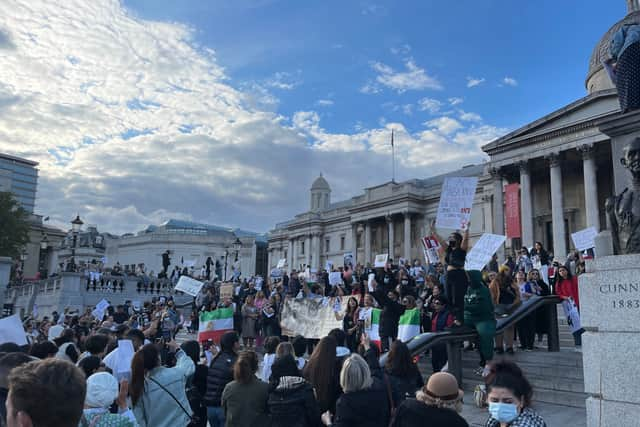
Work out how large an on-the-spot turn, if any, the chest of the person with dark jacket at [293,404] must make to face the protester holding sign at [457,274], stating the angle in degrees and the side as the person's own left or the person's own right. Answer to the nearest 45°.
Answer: approximately 45° to the person's own right

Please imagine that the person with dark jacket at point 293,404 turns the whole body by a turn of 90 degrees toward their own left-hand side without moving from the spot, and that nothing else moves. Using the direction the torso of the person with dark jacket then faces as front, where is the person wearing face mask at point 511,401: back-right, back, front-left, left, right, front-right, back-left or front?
back-left

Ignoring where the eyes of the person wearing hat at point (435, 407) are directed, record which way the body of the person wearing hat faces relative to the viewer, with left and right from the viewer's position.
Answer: facing away from the viewer

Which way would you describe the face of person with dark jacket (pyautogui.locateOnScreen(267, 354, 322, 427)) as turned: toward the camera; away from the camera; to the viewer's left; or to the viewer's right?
away from the camera

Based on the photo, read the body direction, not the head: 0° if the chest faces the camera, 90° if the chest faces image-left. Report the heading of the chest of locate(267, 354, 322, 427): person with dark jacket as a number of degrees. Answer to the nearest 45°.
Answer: approximately 180°

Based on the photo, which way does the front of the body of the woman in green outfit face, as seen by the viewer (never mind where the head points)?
to the viewer's left
